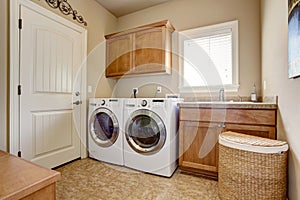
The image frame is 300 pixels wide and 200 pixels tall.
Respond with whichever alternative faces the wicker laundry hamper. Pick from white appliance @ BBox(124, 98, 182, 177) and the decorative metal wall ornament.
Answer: the decorative metal wall ornament

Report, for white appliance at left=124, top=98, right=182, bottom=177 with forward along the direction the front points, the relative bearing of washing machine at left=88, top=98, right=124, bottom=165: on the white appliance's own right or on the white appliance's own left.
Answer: on the white appliance's own right

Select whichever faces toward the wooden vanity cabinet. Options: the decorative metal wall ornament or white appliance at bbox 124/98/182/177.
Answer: the decorative metal wall ornament

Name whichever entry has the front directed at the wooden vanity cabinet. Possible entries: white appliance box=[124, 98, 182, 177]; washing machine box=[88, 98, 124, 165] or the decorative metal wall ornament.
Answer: the decorative metal wall ornament

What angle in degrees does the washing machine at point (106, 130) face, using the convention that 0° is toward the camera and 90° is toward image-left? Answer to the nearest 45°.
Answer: approximately 45°

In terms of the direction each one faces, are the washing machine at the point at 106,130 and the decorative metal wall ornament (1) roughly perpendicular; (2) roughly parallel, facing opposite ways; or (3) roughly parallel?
roughly perpendicular

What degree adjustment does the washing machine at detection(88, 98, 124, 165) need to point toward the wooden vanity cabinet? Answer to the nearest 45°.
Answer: approximately 90° to its left

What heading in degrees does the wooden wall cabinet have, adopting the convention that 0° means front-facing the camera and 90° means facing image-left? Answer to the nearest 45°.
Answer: approximately 45°
